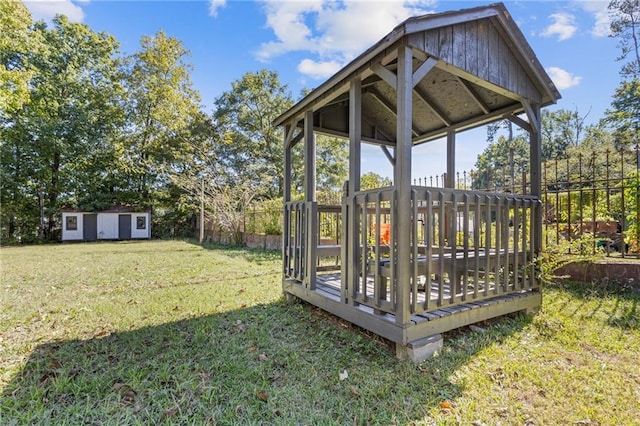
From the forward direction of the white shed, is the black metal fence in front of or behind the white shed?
in front

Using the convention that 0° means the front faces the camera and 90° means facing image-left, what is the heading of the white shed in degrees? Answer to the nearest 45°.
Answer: approximately 0°

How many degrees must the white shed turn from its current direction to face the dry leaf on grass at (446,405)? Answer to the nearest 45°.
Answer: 0° — it already faces it

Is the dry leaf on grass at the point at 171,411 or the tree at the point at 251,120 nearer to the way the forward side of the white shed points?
the dry leaf on grass

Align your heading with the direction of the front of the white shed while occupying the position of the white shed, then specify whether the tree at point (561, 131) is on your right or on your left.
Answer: on your left

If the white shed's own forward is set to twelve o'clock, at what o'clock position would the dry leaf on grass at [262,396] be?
The dry leaf on grass is roughly at 12 o'clock from the white shed.

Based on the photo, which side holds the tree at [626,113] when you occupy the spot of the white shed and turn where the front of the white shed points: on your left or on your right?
on your left

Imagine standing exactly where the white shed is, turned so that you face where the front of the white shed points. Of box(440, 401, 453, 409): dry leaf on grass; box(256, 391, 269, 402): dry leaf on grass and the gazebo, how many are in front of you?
3

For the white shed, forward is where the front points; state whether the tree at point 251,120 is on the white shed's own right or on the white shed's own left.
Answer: on the white shed's own left
